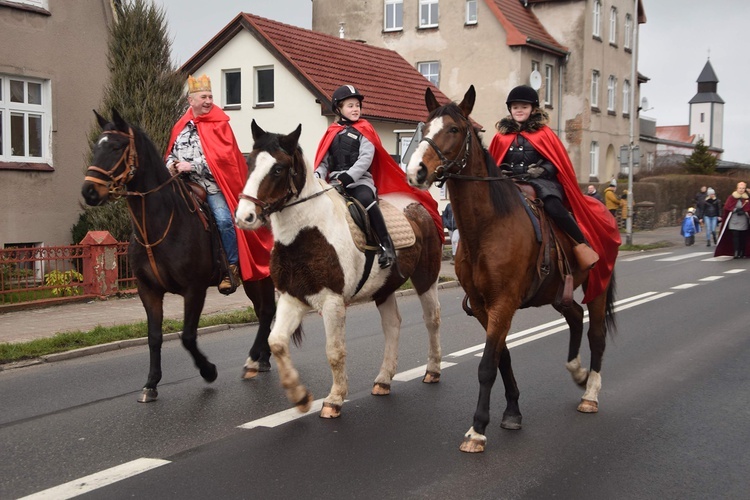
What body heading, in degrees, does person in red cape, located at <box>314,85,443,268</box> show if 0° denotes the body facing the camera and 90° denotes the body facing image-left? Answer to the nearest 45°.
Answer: approximately 45°

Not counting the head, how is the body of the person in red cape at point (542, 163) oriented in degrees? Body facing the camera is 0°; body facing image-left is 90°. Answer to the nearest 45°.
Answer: approximately 45°

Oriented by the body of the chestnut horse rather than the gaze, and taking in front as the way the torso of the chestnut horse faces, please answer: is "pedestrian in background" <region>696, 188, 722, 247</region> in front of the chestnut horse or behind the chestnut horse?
behind

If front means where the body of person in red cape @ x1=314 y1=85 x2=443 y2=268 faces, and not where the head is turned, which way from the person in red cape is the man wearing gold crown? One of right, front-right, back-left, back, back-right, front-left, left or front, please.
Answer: right

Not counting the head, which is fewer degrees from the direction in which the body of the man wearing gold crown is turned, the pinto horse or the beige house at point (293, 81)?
the pinto horse

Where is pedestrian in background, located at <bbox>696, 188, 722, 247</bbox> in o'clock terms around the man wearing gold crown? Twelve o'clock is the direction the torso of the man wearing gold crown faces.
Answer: The pedestrian in background is roughly at 6 o'clock from the man wearing gold crown.

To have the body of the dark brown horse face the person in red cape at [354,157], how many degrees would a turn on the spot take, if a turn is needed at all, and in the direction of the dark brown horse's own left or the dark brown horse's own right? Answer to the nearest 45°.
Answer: approximately 135° to the dark brown horse's own left

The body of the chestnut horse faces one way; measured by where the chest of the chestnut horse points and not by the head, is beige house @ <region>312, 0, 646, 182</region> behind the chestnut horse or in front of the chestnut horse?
behind

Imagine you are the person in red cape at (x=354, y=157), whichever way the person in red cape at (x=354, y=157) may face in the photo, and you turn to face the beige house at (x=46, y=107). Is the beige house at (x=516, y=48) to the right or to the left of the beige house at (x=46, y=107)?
right

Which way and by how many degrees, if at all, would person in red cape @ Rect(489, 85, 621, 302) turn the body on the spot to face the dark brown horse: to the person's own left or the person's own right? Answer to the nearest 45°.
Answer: approximately 45° to the person's own right

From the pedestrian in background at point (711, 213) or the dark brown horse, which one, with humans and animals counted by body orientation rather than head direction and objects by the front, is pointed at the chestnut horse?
the pedestrian in background
